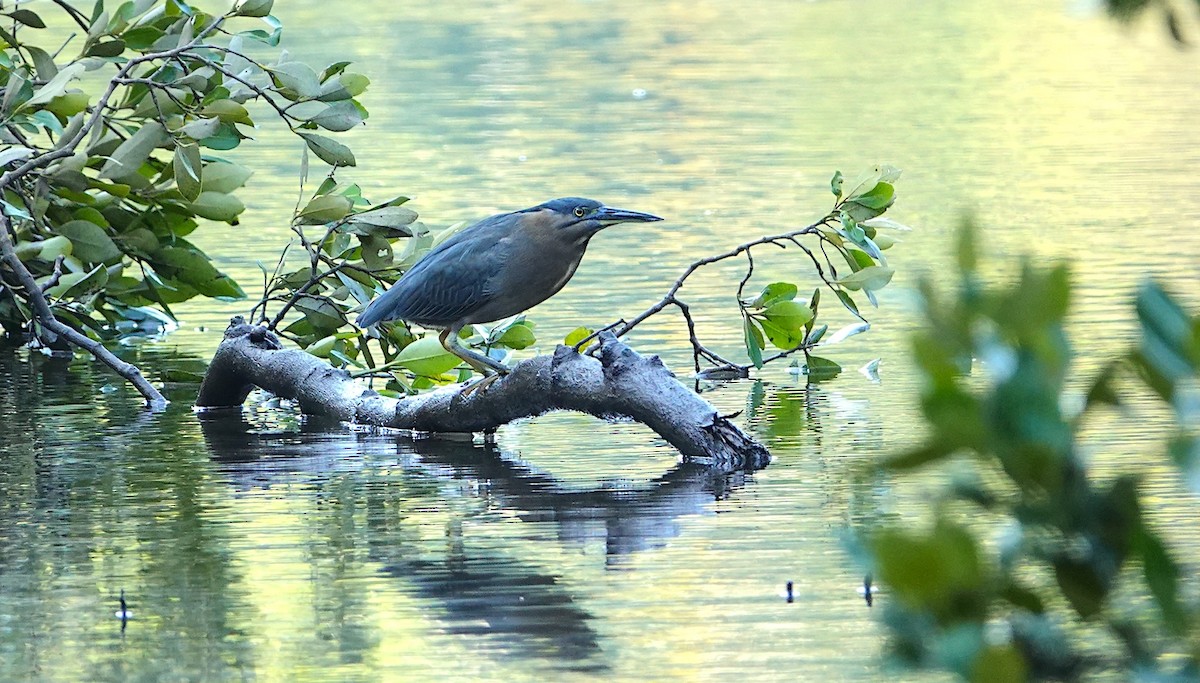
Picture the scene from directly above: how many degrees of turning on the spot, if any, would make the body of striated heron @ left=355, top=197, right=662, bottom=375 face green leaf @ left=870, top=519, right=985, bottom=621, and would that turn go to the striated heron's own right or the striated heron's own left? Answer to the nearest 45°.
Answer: approximately 90° to the striated heron's own right

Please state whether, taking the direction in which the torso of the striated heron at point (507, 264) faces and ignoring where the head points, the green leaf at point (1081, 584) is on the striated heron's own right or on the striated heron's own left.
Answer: on the striated heron's own right

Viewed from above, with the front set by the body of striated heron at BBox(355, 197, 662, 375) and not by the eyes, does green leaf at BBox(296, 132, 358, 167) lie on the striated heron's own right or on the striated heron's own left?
on the striated heron's own left

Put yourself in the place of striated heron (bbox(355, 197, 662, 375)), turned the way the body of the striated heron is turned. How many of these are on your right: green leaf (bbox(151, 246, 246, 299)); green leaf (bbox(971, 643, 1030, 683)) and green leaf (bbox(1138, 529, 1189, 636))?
2

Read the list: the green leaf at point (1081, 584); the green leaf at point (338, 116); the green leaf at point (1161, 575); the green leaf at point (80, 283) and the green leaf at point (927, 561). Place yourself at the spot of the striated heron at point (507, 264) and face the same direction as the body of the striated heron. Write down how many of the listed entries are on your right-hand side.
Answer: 3

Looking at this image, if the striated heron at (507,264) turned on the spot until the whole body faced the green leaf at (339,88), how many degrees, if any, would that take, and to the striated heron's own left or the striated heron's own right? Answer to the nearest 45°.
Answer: approximately 135° to the striated heron's own left

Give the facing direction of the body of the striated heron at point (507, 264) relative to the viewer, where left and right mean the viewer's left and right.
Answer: facing to the right of the viewer

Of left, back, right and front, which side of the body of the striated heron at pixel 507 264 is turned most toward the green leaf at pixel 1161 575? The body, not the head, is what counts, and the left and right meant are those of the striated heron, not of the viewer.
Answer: right

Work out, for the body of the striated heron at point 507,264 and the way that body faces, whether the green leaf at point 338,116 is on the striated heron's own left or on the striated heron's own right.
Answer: on the striated heron's own left

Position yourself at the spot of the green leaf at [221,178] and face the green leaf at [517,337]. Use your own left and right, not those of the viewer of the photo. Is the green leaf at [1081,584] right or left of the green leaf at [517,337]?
right

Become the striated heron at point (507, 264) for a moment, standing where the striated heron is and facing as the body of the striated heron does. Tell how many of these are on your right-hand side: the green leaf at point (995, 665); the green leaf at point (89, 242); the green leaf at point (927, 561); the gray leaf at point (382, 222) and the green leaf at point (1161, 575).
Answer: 3
